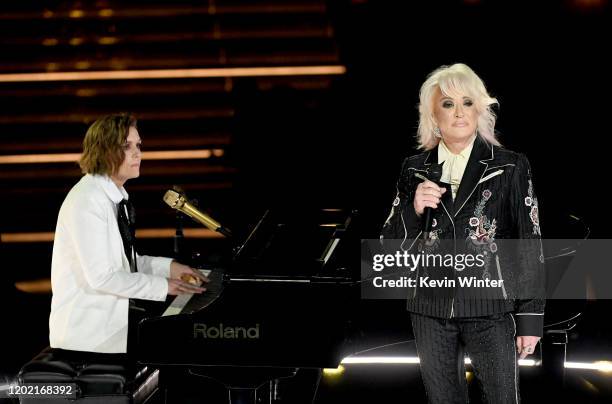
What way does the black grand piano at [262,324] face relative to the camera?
to the viewer's left
